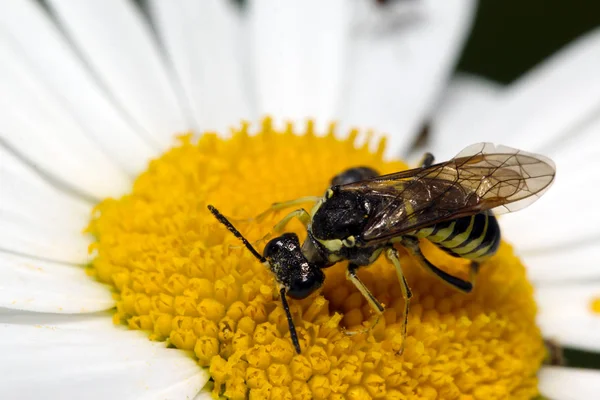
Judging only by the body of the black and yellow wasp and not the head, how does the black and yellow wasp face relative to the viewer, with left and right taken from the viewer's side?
facing the viewer and to the left of the viewer
